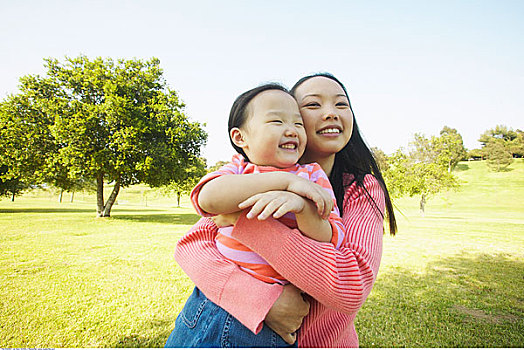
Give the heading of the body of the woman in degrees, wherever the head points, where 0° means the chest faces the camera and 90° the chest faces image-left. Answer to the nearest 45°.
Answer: approximately 45°

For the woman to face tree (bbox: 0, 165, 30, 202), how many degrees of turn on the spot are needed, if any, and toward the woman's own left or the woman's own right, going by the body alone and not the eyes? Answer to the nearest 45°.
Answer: approximately 90° to the woman's own right

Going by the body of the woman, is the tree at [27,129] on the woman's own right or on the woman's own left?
on the woman's own right

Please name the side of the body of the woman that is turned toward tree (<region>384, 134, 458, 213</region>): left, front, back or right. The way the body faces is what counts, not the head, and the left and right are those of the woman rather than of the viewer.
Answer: back

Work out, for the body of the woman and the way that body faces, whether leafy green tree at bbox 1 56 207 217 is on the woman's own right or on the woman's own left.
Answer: on the woman's own right
